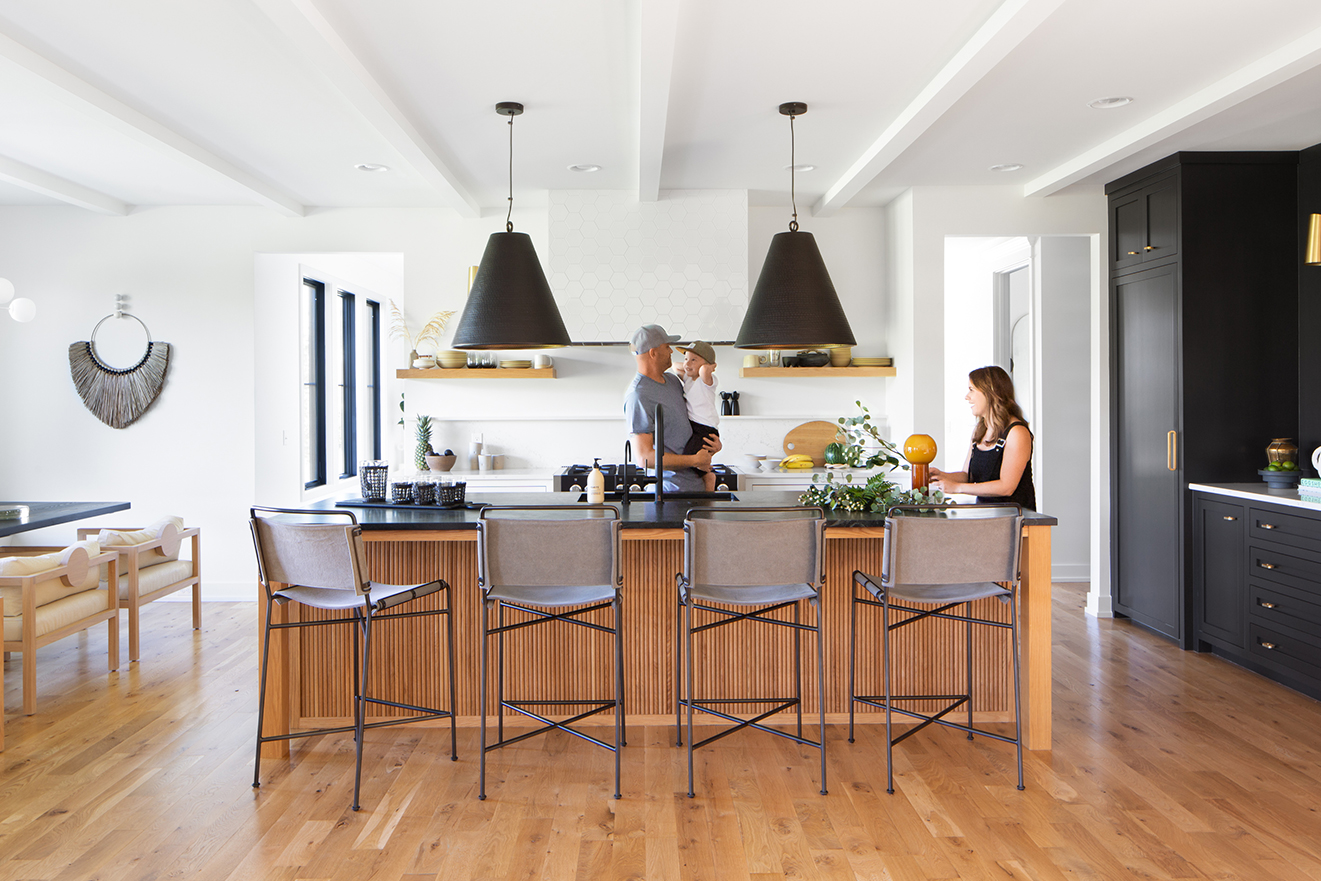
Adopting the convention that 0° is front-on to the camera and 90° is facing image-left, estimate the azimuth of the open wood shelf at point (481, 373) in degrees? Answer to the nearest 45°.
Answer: approximately 0°

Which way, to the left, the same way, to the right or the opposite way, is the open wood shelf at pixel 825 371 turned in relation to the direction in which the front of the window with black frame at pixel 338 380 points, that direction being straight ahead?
to the right

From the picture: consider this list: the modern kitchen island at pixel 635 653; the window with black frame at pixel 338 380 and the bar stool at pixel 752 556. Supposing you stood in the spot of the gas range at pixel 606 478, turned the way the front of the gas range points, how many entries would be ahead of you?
2

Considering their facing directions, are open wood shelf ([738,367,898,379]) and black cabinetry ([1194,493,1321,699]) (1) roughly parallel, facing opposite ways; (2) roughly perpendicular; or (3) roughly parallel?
roughly perpendicular

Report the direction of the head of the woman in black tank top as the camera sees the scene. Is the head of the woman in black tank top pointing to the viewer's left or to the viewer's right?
to the viewer's left

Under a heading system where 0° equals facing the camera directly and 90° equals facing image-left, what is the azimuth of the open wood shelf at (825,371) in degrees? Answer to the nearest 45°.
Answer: approximately 0°

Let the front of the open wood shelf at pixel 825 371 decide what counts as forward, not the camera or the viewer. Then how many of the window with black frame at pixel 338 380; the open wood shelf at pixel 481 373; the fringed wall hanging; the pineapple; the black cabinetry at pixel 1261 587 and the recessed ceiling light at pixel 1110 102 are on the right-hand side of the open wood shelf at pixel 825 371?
4
